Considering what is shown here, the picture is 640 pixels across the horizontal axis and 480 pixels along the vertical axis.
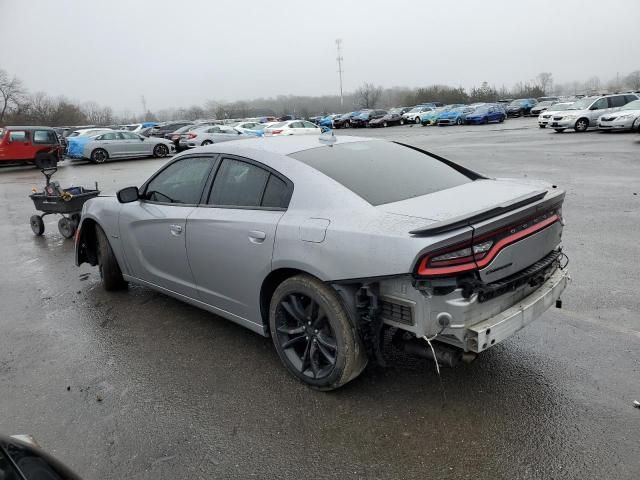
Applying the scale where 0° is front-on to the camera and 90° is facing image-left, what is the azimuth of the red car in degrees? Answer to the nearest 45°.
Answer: approximately 90°

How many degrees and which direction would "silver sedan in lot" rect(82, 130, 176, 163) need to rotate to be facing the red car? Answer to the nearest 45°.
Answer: approximately 180°

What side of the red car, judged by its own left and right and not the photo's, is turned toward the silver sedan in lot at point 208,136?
back

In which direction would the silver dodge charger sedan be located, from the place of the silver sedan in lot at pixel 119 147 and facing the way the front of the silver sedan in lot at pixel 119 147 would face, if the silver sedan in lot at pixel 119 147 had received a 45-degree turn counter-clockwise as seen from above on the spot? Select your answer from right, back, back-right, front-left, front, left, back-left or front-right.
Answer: back-right

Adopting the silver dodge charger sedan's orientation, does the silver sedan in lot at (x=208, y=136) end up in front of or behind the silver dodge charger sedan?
in front

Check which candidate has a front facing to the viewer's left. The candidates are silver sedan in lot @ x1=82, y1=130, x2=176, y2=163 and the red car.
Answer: the red car

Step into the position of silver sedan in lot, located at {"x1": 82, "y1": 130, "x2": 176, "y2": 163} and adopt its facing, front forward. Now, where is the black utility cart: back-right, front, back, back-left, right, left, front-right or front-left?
right

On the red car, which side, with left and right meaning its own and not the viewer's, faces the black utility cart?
left

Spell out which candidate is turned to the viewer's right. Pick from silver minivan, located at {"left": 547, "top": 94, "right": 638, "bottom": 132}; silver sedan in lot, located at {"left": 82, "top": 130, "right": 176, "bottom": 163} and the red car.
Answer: the silver sedan in lot

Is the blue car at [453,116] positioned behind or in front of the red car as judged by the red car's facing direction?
behind

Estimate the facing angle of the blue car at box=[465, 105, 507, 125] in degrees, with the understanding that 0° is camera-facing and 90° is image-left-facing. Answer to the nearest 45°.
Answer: approximately 45°

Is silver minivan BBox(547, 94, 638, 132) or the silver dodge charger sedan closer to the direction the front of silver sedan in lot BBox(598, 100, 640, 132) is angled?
the silver dodge charger sedan

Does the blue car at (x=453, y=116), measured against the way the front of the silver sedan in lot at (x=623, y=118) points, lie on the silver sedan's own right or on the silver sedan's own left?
on the silver sedan's own right

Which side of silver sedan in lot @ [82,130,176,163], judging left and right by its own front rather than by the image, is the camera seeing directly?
right

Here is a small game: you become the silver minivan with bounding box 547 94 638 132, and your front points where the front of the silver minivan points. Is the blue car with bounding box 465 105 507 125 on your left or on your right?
on your right
